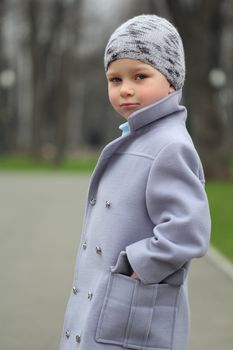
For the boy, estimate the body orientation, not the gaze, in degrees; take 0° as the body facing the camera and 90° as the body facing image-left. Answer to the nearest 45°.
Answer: approximately 45°

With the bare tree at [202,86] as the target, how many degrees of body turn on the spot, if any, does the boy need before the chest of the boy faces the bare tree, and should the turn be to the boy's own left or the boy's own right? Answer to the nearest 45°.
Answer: approximately 135° to the boy's own right
